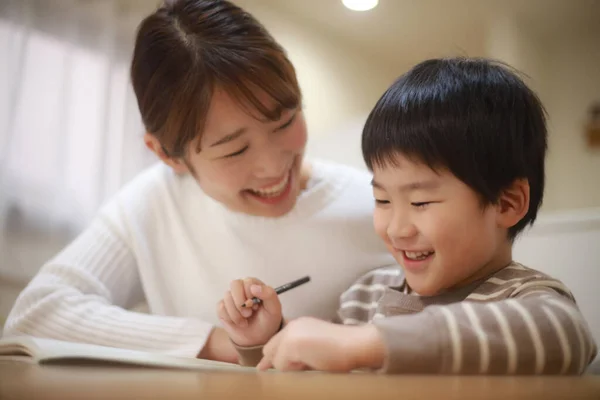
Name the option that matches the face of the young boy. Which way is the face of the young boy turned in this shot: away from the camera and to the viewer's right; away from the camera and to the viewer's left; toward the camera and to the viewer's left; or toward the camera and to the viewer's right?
toward the camera and to the viewer's left

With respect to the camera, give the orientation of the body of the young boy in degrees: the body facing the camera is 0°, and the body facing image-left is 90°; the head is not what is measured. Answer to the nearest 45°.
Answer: approximately 45°
